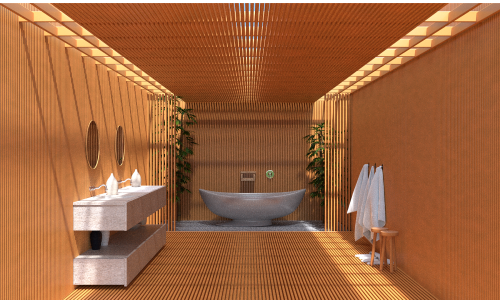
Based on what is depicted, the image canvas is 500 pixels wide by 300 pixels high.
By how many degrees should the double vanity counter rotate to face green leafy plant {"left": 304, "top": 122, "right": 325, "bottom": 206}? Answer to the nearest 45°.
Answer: approximately 45° to its left

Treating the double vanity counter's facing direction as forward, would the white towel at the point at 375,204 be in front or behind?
in front

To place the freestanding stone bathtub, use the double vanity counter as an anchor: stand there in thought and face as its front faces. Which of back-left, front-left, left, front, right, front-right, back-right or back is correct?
front-left

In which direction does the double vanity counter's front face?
to the viewer's right

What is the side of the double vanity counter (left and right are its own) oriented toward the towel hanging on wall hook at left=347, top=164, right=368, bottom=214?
front

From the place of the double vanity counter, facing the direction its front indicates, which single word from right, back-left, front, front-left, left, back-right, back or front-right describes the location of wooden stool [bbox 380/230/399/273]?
front

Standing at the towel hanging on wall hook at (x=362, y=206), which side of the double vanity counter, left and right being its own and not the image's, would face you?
front

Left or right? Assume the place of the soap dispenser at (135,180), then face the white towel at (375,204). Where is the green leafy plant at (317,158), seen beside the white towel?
left

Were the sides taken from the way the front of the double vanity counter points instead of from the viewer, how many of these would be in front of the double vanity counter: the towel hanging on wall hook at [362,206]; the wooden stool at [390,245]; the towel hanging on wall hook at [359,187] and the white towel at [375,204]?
4

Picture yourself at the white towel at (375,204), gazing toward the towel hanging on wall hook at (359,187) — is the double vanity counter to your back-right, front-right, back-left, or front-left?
back-left

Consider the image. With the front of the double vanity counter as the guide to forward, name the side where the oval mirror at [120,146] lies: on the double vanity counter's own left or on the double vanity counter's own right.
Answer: on the double vanity counter's own left

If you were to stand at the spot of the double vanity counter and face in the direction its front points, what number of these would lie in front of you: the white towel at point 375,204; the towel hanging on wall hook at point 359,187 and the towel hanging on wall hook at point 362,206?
3
